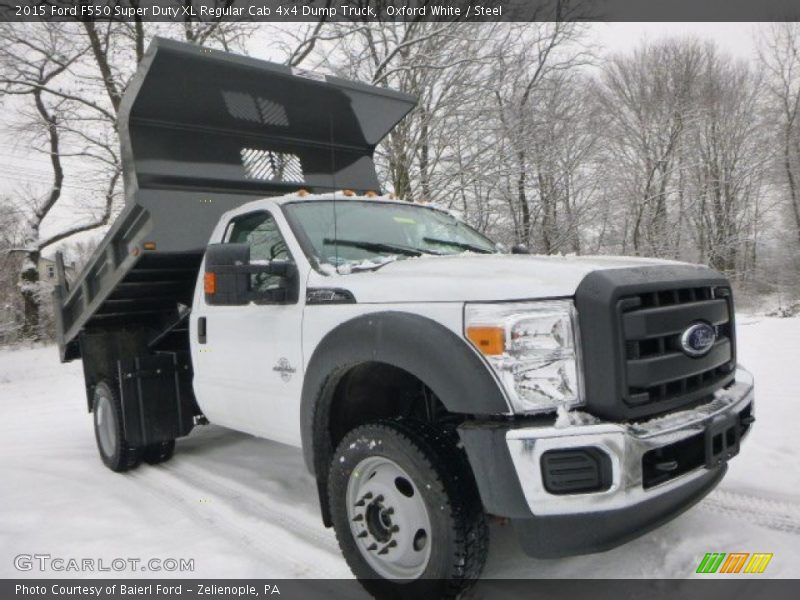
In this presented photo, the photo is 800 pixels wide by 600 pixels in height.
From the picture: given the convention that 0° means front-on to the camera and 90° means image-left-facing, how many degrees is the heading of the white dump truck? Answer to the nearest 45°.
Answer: approximately 315°
